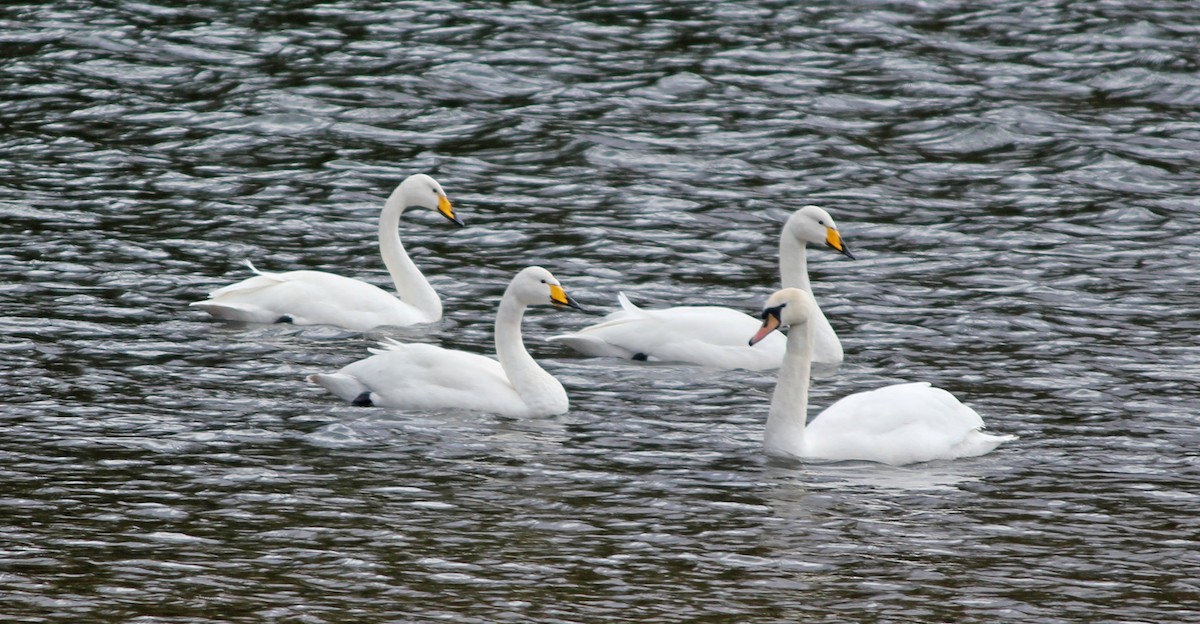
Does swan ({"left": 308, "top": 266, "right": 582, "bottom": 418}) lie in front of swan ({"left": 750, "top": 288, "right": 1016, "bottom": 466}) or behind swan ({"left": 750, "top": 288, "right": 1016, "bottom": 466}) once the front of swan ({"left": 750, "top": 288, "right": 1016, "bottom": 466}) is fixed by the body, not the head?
in front

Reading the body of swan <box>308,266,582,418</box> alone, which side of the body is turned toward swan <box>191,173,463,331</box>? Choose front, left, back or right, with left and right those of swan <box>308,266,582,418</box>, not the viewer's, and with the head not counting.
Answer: left

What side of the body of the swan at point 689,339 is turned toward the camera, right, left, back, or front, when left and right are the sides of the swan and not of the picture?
right

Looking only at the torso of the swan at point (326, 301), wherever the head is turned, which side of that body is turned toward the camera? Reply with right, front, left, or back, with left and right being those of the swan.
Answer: right

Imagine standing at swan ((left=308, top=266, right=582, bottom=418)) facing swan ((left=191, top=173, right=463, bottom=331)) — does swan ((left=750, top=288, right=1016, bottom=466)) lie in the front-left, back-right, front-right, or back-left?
back-right

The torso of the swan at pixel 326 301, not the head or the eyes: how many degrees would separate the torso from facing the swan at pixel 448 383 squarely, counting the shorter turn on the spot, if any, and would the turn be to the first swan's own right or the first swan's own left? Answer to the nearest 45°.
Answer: approximately 90° to the first swan's own right

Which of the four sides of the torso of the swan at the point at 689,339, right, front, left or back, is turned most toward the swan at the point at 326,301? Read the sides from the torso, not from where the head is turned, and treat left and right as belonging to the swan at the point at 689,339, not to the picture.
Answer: back

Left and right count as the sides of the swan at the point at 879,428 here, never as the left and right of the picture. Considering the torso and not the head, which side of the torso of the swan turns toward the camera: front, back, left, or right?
left

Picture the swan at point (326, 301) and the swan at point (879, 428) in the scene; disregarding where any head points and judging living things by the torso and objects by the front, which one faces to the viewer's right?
the swan at point (326, 301)

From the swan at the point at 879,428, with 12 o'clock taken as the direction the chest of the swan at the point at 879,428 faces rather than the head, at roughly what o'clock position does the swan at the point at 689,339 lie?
the swan at the point at 689,339 is roughly at 2 o'clock from the swan at the point at 879,428.

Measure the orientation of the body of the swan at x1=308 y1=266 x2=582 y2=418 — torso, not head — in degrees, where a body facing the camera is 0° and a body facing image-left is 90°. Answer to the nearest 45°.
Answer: approximately 270°

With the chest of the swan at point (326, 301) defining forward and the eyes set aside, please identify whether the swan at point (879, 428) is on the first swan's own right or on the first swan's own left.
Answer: on the first swan's own right
